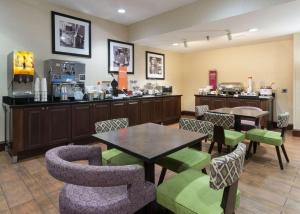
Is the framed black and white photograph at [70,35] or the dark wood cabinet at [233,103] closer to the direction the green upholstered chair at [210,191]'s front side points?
the framed black and white photograph

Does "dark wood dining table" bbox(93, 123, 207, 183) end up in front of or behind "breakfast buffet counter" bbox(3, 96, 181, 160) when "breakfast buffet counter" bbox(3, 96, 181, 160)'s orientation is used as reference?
in front

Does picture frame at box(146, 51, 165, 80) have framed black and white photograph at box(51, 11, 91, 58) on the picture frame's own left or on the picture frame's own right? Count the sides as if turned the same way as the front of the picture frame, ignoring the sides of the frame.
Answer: on the picture frame's own right

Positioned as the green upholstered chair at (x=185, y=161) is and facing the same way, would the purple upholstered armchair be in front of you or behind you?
in front

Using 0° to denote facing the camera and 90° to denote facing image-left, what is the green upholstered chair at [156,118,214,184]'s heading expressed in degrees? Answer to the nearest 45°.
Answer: approximately 45°

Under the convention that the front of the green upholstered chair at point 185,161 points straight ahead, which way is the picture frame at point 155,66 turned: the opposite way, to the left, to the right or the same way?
to the left

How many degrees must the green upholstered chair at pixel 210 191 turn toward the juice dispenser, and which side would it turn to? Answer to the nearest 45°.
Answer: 0° — it already faces it

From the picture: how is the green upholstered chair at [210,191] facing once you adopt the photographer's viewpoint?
facing away from the viewer and to the left of the viewer

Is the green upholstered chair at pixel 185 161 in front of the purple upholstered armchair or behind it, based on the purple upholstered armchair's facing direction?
in front
